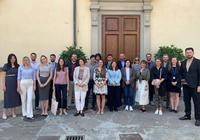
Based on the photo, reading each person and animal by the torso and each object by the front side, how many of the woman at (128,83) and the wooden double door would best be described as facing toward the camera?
2

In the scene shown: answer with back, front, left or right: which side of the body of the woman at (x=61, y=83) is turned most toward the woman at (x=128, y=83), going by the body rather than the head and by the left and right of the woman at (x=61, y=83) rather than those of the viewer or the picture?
left

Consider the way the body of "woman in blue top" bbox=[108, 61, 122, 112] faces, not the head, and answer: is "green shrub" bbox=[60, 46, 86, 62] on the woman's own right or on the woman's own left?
on the woman's own right

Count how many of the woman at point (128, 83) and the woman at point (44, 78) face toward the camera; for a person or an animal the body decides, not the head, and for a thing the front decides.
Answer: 2

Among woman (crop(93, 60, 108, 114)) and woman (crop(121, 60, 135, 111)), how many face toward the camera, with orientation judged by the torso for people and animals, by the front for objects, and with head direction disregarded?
2

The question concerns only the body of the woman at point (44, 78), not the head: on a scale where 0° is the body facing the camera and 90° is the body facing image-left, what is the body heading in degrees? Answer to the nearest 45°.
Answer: approximately 0°

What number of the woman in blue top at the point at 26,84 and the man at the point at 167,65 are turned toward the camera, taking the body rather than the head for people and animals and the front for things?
2

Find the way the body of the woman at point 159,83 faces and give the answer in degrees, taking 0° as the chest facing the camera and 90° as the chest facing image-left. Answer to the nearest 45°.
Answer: approximately 0°

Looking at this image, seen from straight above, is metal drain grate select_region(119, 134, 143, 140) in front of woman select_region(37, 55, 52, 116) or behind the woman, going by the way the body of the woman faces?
in front

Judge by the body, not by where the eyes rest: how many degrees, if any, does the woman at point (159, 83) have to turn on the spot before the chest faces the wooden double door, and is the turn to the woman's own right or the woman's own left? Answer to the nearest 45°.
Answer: approximately 135° to the woman's own right
